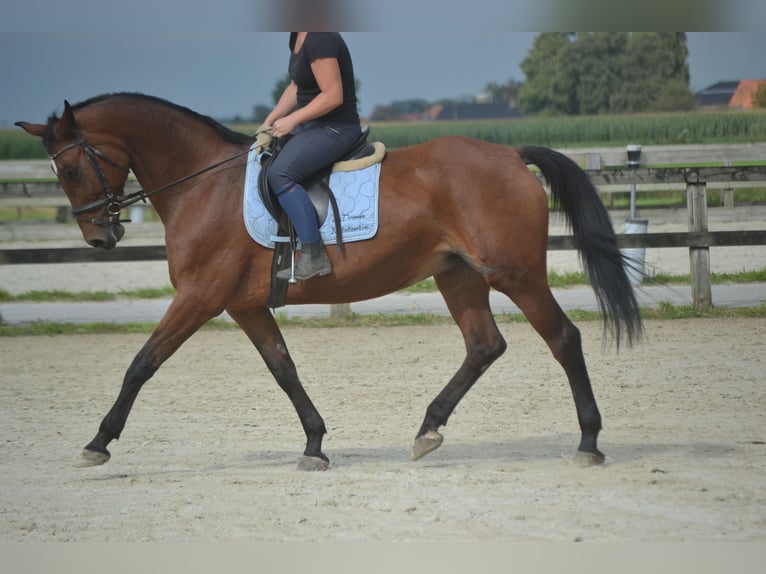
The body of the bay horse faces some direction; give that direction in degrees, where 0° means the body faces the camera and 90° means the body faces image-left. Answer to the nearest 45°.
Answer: approximately 90°

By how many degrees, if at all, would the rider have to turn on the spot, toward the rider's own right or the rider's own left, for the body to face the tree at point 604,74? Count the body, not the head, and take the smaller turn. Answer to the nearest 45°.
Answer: approximately 90° to the rider's own right

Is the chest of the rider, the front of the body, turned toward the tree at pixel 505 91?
no

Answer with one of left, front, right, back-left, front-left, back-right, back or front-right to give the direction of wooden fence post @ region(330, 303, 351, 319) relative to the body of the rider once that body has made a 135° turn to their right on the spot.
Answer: front-left

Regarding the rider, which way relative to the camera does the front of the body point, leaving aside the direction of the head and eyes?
to the viewer's left

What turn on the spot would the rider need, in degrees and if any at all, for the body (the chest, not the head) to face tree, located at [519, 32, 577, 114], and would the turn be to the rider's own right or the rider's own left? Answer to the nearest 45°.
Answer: approximately 90° to the rider's own right

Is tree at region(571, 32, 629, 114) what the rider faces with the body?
no

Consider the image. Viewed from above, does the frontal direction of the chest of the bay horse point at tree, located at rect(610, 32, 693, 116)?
no

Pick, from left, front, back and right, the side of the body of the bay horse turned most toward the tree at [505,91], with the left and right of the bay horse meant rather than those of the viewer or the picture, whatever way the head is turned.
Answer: right
